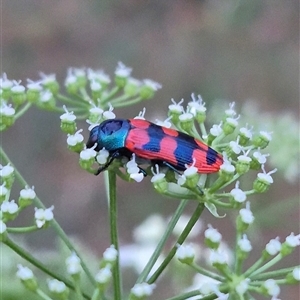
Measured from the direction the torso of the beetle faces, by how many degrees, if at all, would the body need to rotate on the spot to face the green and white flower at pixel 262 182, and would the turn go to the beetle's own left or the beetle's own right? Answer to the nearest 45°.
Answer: approximately 135° to the beetle's own left

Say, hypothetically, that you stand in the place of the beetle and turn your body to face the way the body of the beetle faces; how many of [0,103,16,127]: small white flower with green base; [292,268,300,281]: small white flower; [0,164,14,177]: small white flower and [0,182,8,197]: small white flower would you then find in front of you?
3

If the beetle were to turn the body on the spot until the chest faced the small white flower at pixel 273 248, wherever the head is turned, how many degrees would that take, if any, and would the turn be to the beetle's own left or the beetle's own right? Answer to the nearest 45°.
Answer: approximately 180°

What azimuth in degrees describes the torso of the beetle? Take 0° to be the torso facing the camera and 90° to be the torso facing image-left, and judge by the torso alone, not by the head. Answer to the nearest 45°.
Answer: approximately 90°

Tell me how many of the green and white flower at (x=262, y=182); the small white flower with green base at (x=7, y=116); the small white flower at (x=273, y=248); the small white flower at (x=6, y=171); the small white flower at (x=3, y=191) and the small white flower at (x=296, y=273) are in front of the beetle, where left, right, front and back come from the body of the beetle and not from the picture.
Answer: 3

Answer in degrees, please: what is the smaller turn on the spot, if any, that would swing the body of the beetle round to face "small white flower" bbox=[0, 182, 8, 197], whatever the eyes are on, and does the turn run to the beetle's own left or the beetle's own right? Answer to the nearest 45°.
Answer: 0° — it already faces it

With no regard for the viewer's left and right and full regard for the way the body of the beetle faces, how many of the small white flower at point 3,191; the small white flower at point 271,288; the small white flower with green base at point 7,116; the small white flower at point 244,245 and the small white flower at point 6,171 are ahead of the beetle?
3

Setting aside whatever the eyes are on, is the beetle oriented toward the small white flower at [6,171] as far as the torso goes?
yes
